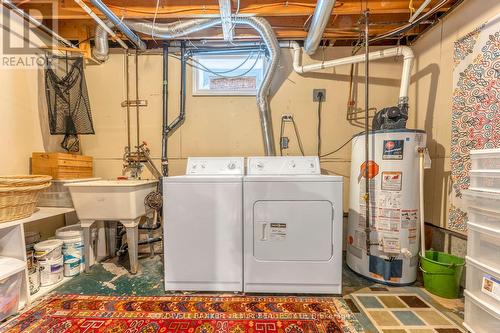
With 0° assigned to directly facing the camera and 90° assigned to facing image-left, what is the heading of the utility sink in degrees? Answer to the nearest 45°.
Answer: approximately 0°

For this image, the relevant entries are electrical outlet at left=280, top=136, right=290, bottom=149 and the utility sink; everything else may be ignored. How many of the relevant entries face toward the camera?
2

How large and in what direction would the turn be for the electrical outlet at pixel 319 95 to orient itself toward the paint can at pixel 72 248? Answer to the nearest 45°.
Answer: approximately 45° to its right

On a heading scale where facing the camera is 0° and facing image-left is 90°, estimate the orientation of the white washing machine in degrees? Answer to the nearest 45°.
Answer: approximately 0°

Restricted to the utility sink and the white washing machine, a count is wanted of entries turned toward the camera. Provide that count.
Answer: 2

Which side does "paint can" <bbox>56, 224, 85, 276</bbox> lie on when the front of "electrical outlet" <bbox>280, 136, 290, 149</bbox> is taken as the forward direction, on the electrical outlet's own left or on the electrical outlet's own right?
on the electrical outlet's own right
